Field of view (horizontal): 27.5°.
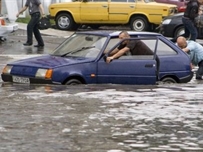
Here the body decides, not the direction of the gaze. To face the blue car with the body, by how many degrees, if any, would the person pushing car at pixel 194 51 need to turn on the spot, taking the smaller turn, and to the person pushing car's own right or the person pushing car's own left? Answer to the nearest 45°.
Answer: approximately 45° to the person pushing car's own left

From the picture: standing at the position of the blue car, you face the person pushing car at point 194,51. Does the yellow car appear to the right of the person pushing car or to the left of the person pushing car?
left

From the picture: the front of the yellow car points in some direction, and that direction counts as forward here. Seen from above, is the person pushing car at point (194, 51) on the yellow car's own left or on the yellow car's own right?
on the yellow car's own left

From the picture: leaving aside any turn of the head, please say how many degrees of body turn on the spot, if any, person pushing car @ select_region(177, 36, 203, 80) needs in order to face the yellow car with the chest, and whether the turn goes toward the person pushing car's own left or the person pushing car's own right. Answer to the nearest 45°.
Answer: approximately 90° to the person pushing car's own right

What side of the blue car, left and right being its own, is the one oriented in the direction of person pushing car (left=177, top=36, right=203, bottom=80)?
back

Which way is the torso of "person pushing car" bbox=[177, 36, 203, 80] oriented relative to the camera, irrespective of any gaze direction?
to the viewer's left

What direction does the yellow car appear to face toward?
to the viewer's left

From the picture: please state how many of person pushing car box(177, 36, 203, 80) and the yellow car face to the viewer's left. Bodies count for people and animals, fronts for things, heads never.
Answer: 2

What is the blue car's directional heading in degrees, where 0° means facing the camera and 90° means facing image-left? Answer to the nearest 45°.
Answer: approximately 45°

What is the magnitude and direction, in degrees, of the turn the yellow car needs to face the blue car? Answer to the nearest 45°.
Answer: approximately 90° to its left

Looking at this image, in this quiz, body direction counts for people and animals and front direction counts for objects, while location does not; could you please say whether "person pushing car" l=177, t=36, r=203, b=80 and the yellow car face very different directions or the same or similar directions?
same or similar directions
